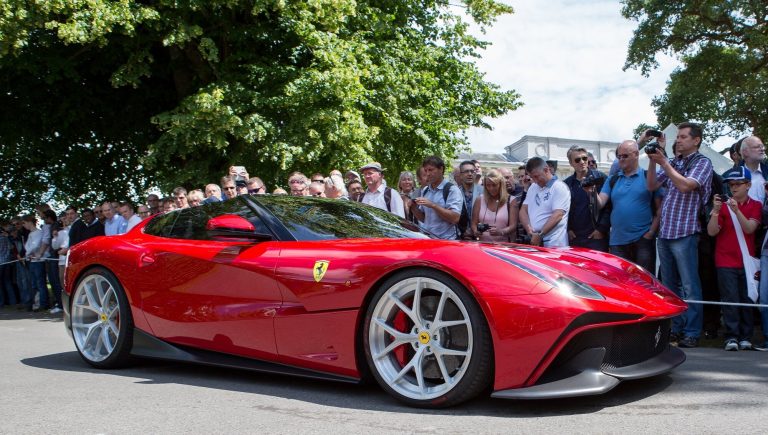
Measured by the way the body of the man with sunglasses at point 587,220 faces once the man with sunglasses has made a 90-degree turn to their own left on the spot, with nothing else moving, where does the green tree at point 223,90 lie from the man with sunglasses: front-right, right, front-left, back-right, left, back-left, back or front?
back-left

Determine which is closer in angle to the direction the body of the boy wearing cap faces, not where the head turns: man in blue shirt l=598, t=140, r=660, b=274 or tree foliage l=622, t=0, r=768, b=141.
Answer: the man in blue shirt

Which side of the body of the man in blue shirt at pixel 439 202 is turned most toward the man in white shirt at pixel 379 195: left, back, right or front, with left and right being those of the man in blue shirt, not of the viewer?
right

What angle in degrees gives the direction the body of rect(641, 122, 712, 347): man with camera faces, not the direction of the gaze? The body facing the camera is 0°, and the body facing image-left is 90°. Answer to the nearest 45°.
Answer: approximately 45°

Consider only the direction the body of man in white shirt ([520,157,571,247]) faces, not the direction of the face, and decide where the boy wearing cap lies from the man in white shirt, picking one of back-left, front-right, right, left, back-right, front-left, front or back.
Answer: back-left

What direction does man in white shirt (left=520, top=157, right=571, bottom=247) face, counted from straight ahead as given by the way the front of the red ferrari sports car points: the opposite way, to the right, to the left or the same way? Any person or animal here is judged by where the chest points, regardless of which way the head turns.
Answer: to the right

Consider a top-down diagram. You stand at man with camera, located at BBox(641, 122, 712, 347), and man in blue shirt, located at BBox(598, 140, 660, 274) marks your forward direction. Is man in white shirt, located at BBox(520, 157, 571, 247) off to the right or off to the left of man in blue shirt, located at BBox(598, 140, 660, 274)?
left

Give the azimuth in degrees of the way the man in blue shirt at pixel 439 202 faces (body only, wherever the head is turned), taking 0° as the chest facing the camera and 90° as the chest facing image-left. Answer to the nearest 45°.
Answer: approximately 45°

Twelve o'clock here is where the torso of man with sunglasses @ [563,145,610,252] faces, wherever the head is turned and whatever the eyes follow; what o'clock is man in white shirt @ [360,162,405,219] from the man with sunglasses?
The man in white shirt is roughly at 3 o'clock from the man with sunglasses.
